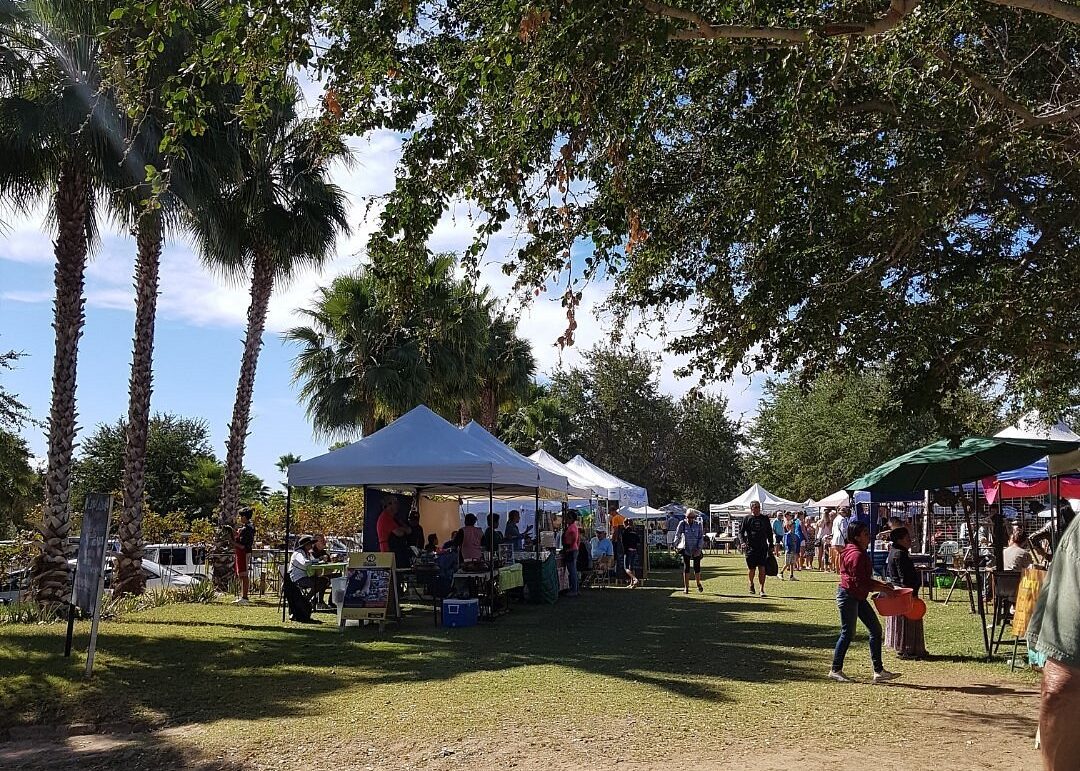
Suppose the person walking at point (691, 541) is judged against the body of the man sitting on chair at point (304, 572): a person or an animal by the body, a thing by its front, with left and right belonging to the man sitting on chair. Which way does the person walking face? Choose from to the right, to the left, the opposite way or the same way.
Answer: to the right

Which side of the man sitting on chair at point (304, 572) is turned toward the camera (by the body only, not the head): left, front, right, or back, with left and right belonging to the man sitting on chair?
right

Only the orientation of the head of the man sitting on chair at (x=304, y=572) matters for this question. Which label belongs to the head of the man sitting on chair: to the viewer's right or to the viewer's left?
to the viewer's right

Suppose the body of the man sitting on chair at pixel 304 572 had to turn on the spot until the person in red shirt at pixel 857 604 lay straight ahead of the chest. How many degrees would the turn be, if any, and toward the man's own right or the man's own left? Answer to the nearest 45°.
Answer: approximately 45° to the man's own right

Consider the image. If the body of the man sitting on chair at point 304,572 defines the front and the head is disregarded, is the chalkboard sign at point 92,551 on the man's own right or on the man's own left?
on the man's own right
